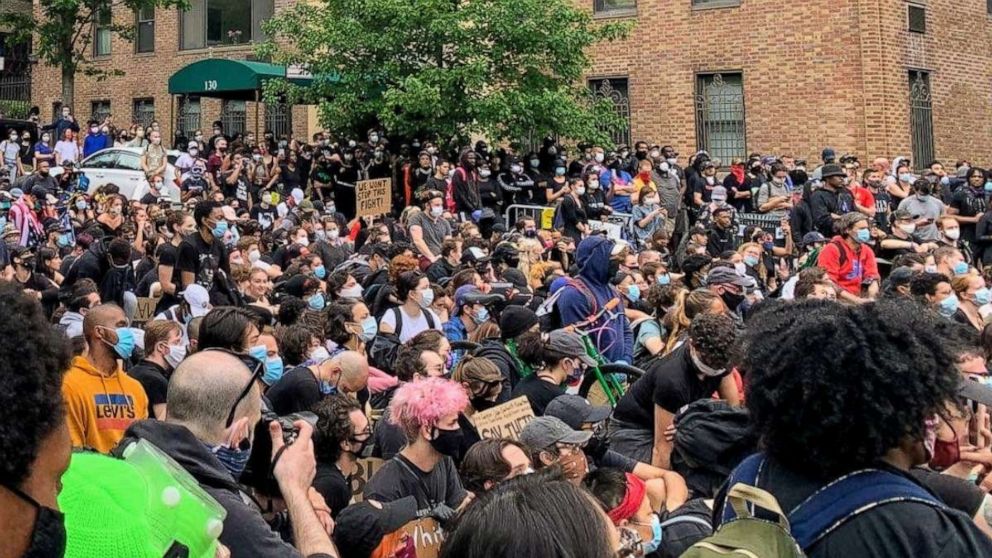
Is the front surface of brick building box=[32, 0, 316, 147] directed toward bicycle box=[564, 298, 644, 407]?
yes

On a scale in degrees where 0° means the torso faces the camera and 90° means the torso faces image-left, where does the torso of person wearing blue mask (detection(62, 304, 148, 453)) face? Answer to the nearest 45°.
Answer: approximately 315°

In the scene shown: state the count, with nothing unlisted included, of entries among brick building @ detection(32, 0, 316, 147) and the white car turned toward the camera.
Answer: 1

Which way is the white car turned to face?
to the viewer's left

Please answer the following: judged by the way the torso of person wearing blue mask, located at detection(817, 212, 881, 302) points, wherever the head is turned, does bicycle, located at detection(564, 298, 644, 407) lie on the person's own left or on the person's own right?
on the person's own right

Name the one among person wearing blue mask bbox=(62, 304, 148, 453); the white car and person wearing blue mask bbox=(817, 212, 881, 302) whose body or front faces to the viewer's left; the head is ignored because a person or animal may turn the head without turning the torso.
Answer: the white car

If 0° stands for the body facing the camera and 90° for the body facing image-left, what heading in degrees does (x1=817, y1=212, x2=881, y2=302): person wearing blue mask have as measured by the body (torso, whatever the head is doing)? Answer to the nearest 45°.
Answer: approximately 315°

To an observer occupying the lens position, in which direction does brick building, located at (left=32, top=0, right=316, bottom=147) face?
facing the viewer

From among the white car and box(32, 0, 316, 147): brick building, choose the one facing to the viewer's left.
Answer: the white car

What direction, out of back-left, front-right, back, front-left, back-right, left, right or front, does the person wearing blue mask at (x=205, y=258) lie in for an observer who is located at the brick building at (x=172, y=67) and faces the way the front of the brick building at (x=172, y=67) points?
front

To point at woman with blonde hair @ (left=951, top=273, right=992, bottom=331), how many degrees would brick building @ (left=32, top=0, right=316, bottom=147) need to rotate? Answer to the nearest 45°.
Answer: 0° — it already faces them

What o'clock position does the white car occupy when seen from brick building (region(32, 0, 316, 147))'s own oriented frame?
The white car is roughly at 12 o'clock from the brick building.

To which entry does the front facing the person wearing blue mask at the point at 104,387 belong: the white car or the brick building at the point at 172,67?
the brick building

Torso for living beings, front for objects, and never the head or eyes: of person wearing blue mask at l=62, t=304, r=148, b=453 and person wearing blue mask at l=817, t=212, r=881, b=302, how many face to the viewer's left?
0

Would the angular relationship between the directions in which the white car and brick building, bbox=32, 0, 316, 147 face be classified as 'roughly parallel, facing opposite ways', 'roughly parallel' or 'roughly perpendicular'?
roughly perpendicular
